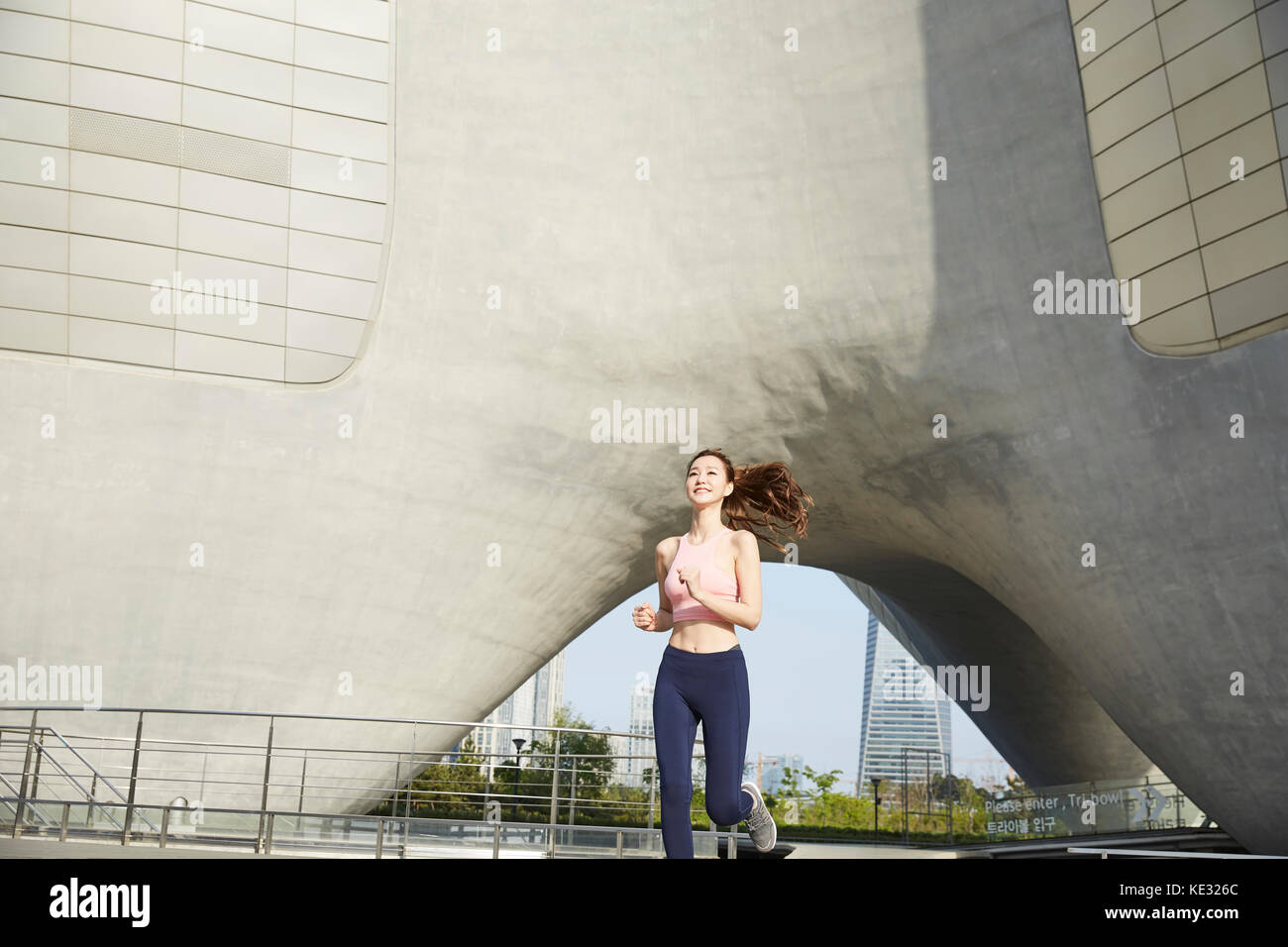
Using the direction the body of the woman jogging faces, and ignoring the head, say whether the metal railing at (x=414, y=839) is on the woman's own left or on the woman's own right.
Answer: on the woman's own right

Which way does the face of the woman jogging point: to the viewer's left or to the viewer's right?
to the viewer's left

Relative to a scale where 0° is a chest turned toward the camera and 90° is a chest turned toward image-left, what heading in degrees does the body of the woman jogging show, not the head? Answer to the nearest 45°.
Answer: approximately 45°

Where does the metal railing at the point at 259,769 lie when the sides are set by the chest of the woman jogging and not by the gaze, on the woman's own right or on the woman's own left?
on the woman's own right
